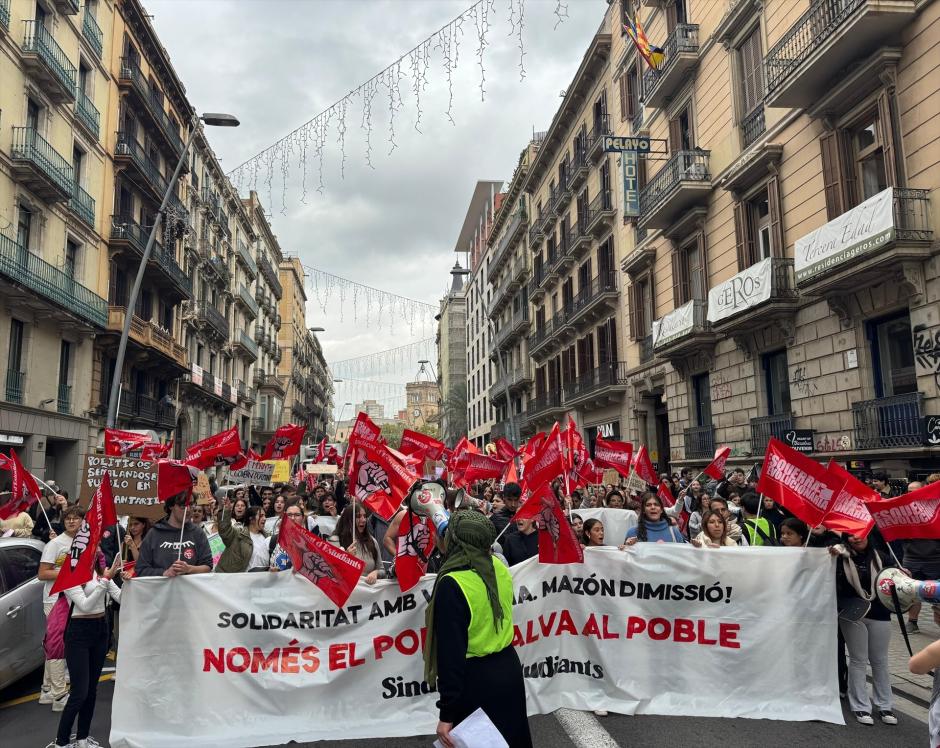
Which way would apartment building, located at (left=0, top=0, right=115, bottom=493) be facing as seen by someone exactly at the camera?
facing the viewer and to the right of the viewer

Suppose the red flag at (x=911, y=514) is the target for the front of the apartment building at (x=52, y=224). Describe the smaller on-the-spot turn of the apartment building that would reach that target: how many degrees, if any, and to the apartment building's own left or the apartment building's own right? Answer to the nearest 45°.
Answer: approximately 45° to the apartment building's own right

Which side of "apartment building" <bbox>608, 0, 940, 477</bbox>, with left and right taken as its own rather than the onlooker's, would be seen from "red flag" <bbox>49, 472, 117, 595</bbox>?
front

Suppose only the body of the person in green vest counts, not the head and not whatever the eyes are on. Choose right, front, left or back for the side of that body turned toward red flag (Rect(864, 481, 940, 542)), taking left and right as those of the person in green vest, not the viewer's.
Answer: right

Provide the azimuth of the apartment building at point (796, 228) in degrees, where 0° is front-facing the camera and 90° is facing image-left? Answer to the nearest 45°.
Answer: approximately 45°

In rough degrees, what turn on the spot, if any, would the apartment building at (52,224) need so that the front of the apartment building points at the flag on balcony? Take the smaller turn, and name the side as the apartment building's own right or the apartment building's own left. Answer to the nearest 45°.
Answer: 0° — it already faces it

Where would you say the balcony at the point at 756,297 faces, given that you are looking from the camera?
facing the viewer and to the left of the viewer

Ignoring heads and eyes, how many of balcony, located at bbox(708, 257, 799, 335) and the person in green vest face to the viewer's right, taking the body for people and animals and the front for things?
0

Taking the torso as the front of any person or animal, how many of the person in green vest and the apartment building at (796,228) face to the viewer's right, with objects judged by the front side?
0

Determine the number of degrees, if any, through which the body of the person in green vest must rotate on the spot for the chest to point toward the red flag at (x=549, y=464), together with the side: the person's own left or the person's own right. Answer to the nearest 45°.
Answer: approximately 45° to the person's own right

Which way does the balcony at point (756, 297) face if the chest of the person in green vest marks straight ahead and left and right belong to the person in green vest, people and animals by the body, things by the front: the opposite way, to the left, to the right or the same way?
to the left

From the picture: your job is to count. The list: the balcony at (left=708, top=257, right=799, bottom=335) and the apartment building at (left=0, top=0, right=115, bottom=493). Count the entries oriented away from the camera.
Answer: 0

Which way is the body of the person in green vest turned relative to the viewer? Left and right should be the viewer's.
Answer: facing away from the viewer and to the left of the viewer

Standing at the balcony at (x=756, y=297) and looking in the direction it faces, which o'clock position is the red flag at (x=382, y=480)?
The red flag is roughly at 11 o'clock from the balcony.

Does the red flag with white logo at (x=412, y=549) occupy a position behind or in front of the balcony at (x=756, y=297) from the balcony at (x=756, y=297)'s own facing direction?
in front
